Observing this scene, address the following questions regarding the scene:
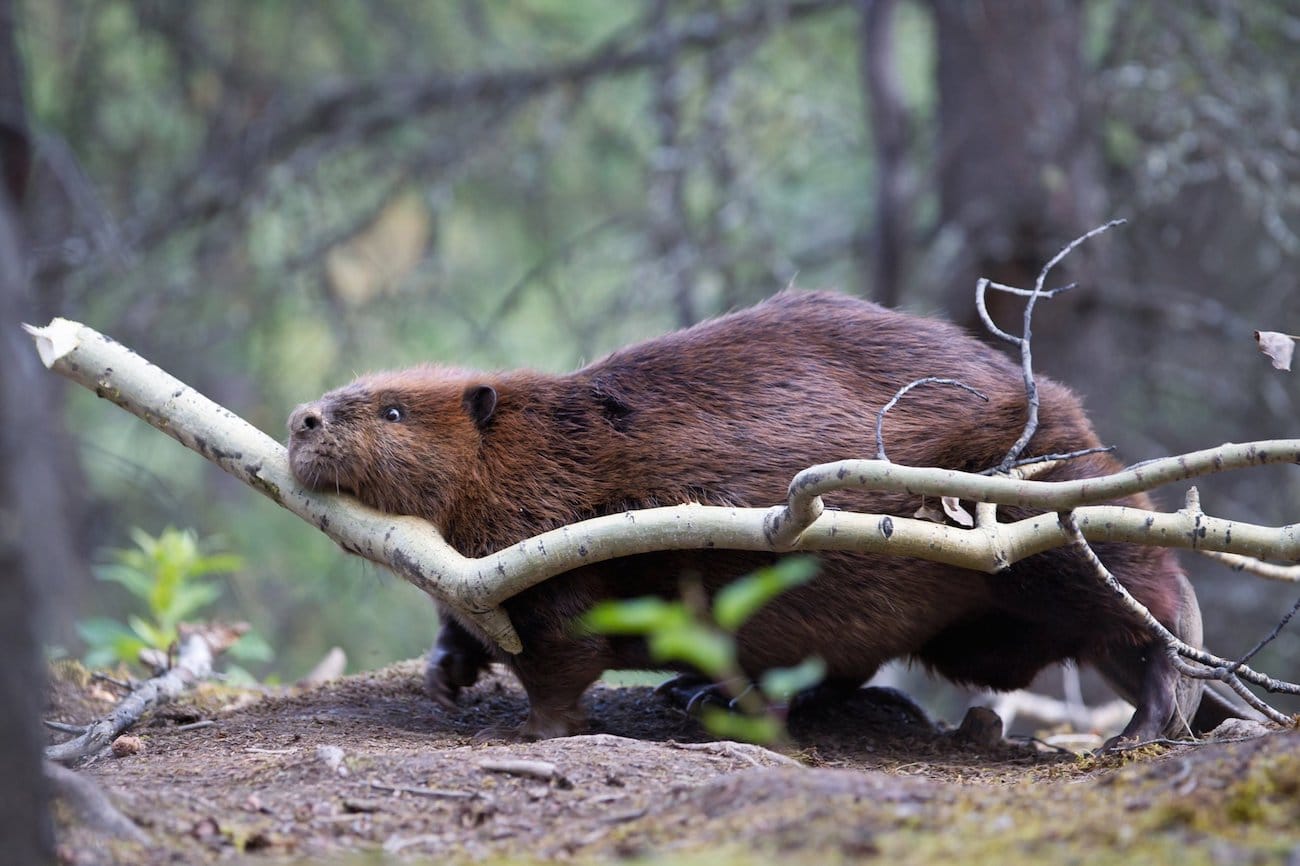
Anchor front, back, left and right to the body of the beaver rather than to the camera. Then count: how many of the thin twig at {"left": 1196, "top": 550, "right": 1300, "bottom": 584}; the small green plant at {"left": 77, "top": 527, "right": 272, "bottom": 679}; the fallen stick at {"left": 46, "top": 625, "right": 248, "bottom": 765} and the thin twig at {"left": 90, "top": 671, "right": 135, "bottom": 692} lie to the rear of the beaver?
1

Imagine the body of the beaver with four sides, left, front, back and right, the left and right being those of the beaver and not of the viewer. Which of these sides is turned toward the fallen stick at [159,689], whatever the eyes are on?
front

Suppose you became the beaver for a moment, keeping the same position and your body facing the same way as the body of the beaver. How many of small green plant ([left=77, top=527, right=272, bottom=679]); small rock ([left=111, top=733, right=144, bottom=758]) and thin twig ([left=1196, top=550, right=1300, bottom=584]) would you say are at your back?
1

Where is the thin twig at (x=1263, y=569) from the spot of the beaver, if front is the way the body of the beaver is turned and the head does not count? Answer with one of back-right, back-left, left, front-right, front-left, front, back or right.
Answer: back

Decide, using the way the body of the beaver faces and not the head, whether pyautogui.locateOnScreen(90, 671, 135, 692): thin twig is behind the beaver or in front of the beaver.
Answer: in front

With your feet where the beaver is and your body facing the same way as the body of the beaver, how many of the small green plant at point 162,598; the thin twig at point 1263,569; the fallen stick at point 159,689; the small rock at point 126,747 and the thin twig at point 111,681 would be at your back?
1

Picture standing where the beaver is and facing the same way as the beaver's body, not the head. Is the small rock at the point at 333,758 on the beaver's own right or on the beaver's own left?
on the beaver's own left

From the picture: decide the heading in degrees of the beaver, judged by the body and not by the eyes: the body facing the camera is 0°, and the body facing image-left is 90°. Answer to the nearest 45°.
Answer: approximately 90°

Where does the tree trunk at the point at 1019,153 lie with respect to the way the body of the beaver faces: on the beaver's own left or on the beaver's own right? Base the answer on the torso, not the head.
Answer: on the beaver's own right

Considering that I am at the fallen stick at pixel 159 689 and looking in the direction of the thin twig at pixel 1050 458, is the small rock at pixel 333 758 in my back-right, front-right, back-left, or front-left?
front-right

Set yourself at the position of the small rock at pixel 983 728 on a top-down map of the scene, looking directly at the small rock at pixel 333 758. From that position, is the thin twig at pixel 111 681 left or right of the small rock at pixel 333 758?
right

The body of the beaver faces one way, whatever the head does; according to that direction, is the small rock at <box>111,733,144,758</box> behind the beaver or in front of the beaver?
in front
